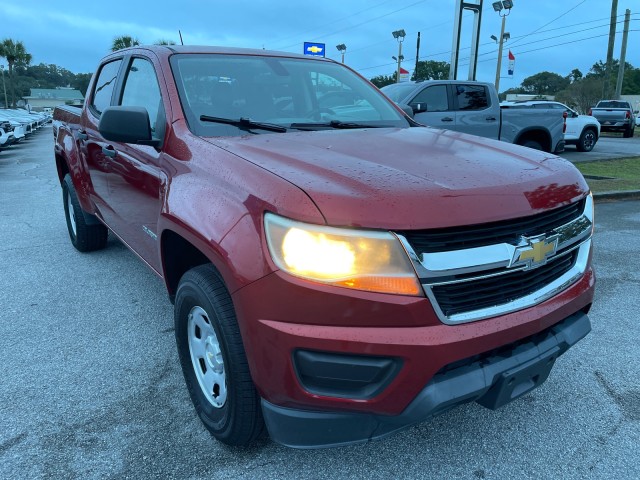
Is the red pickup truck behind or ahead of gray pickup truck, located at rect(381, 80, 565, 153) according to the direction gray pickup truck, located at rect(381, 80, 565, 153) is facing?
ahead

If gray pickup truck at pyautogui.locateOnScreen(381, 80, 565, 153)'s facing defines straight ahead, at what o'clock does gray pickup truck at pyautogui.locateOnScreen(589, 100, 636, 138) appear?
gray pickup truck at pyautogui.locateOnScreen(589, 100, 636, 138) is roughly at 5 o'clock from gray pickup truck at pyautogui.locateOnScreen(381, 80, 565, 153).

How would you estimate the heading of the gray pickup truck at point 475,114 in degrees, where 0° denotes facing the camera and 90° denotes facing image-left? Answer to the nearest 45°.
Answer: approximately 45°

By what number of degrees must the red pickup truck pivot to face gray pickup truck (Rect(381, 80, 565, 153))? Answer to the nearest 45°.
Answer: approximately 135° to its left

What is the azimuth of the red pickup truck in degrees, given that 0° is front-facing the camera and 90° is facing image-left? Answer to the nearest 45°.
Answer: approximately 315°

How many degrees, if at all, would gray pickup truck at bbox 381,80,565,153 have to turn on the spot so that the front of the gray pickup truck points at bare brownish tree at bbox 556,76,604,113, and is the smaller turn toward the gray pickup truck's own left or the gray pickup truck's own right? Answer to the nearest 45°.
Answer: approximately 135° to the gray pickup truck's own right

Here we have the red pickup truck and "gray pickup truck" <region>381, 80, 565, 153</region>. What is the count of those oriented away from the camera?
0

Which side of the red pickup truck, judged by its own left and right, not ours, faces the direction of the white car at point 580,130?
left

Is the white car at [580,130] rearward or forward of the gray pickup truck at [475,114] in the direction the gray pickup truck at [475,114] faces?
rearward
